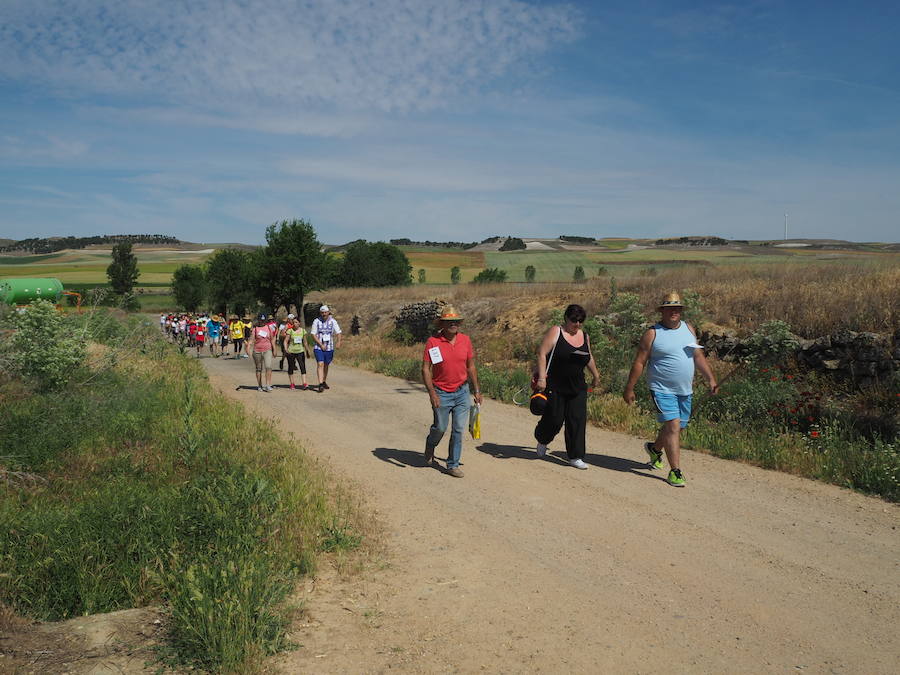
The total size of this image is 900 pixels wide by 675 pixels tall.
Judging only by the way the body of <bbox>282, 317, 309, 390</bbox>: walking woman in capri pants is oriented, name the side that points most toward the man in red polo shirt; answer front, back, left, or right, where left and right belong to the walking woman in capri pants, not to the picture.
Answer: front

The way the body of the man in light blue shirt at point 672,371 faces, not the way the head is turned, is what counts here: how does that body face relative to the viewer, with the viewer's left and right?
facing the viewer and to the right of the viewer

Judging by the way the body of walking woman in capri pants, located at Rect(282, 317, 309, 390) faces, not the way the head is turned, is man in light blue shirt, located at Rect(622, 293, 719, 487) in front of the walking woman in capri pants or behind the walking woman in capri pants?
in front

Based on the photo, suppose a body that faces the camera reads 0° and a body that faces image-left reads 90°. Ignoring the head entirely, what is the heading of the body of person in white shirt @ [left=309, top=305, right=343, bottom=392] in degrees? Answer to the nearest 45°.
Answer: approximately 0°

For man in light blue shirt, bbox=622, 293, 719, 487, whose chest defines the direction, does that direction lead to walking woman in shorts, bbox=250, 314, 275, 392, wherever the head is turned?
no

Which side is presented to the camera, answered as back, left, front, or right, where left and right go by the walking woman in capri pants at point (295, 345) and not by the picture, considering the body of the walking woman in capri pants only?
front

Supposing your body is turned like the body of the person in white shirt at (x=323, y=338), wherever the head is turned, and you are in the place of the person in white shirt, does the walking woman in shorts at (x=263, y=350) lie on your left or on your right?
on your right

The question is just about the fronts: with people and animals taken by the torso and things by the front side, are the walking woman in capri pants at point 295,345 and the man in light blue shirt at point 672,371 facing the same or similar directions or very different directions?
same or similar directions

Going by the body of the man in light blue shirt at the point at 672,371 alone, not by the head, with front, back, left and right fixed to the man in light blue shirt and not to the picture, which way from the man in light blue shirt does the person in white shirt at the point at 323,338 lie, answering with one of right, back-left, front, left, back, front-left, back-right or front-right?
back

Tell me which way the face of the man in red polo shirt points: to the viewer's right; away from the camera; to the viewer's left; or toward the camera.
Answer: toward the camera

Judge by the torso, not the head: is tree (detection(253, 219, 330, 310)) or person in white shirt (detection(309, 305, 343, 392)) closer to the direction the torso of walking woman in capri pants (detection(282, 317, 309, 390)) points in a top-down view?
the person in white shirt

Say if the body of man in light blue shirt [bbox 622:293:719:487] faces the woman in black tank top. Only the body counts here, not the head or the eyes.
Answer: no

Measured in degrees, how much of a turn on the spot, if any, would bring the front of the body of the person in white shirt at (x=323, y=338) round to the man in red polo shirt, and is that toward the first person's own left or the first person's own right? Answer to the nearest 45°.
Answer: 0° — they already face them

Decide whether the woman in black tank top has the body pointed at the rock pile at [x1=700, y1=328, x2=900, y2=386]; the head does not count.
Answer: no
